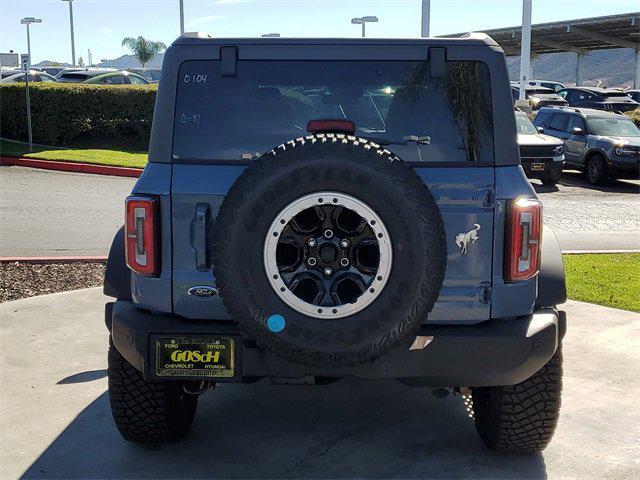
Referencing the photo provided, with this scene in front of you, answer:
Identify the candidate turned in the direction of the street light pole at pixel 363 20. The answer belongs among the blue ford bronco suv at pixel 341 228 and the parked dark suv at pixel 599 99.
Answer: the blue ford bronco suv

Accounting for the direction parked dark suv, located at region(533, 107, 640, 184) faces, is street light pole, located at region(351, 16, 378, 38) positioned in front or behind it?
behind

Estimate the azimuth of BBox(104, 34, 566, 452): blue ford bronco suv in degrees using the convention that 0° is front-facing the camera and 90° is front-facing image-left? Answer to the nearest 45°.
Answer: approximately 180°

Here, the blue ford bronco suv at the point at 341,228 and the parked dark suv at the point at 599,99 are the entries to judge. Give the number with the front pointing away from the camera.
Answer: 1

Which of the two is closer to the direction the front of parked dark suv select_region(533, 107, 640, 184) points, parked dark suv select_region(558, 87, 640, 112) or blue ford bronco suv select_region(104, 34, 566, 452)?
the blue ford bronco suv

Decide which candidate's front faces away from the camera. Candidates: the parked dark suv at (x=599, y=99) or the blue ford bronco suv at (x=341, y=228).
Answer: the blue ford bronco suv

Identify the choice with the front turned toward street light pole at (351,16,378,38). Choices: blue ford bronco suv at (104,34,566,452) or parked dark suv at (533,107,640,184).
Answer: the blue ford bronco suv

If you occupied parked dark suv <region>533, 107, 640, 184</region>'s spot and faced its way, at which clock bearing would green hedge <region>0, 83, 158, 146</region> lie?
The green hedge is roughly at 4 o'clock from the parked dark suv.

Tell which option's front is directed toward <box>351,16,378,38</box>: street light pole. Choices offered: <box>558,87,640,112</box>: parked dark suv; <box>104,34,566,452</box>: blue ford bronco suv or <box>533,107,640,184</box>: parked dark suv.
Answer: the blue ford bronco suv

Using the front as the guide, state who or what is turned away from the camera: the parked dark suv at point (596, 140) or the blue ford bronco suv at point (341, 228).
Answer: the blue ford bronco suv

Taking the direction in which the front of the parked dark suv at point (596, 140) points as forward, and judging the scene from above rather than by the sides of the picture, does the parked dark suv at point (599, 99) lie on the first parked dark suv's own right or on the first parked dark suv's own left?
on the first parked dark suv's own left

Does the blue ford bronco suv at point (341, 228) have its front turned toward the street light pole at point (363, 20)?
yes

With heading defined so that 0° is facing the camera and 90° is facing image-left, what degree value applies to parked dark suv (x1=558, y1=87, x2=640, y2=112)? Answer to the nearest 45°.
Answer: approximately 315°

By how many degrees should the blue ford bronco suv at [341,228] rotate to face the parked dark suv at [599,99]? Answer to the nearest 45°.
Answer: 0° — it already faces it
